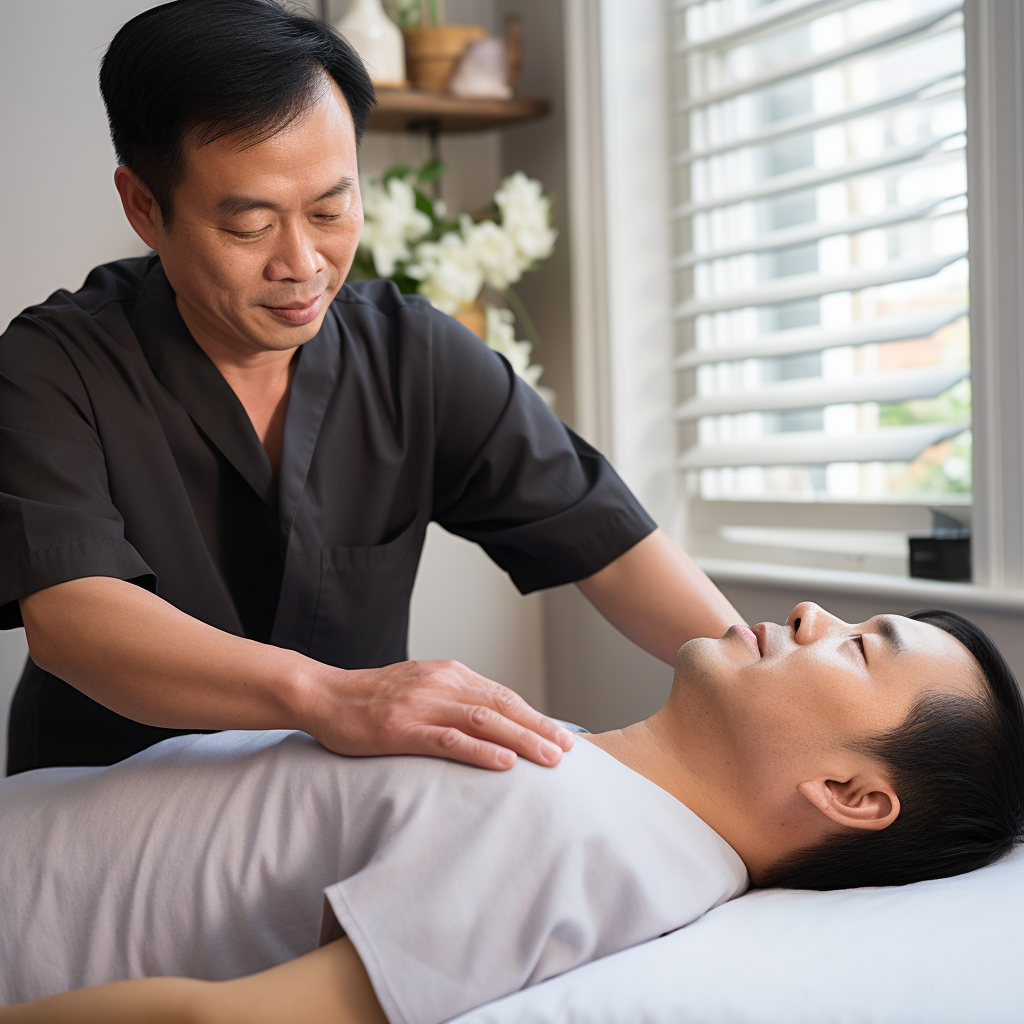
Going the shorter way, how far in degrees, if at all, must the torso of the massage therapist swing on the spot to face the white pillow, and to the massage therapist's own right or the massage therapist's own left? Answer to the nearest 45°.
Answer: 0° — they already face it

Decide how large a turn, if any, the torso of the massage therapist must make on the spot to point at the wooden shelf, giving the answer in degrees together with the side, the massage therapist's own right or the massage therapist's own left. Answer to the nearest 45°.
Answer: approximately 135° to the massage therapist's own left

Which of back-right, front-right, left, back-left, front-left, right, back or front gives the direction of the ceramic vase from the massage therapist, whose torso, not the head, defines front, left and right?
back-left

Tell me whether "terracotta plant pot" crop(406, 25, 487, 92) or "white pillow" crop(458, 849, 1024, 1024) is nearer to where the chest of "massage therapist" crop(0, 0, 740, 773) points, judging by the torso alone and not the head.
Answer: the white pillow

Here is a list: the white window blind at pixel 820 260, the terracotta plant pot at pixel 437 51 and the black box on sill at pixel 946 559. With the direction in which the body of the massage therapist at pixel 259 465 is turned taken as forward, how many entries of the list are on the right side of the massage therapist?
0

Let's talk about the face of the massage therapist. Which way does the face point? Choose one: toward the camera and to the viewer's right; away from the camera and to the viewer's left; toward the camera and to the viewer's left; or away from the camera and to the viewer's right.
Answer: toward the camera and to the viewer's right

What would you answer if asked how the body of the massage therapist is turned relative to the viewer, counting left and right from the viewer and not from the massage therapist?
facing the viewer and to the right of the viewer

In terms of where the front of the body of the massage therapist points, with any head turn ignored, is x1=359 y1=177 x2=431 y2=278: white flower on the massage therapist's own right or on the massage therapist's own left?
on the massage therapist's own left

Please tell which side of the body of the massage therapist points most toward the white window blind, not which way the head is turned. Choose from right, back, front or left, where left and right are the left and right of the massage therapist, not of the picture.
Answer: left
